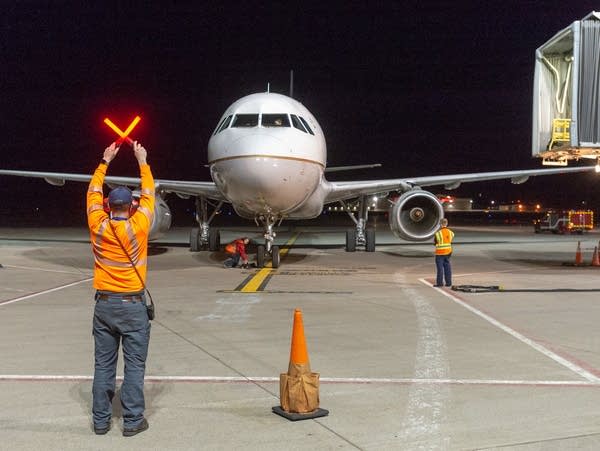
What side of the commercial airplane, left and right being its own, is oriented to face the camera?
front

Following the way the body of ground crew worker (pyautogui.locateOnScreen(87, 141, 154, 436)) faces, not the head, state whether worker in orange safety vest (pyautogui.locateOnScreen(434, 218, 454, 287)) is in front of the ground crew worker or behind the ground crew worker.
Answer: in front

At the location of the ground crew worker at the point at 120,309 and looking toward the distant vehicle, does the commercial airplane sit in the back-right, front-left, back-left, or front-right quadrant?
front-left

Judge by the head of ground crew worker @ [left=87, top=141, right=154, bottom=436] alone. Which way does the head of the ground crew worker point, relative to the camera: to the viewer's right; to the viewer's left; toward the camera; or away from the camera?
away from the camera

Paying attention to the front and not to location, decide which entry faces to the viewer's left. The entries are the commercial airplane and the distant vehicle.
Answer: the distant vehicle

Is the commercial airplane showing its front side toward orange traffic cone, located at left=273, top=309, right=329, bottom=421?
yes

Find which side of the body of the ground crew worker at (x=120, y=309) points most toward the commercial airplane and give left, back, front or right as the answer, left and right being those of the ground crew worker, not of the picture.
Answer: front

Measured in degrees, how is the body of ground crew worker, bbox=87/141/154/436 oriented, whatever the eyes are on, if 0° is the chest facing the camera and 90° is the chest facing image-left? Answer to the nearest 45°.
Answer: approximately 180°

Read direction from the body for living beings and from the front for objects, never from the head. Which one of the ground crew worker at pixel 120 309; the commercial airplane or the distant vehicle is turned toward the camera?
the commercial airplane

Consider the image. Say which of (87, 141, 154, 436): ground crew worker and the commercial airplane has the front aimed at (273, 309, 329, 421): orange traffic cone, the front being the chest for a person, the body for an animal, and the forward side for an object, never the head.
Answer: the commercial airplane

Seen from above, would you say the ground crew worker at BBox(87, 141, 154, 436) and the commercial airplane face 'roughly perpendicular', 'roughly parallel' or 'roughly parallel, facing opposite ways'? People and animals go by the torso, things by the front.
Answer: roughly parallel, facing opposite ways

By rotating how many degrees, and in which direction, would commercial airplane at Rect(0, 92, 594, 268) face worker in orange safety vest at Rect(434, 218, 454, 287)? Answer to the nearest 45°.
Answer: approximately 45° to its left

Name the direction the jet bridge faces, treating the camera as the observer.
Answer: facing the viewer and to the left of the viewer

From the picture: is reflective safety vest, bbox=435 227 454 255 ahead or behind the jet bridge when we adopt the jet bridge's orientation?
ahead

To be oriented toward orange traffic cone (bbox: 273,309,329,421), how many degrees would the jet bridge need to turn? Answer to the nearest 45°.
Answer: approximately 45° to its left

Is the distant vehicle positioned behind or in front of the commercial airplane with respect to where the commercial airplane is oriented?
behind

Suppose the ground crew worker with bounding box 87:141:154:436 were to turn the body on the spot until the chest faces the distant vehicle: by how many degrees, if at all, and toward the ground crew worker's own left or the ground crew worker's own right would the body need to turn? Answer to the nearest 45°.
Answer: approximately 45° to the ground crew worker's own right
